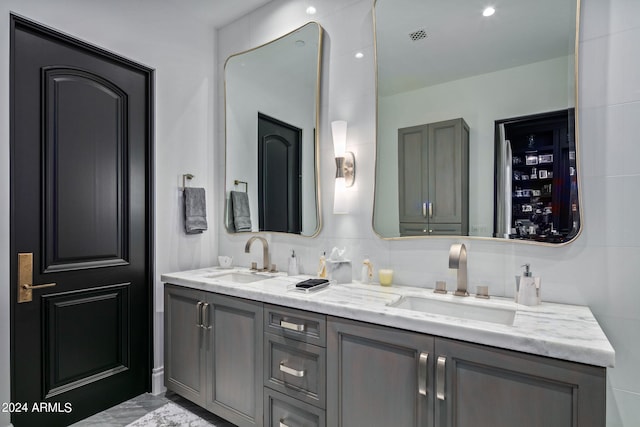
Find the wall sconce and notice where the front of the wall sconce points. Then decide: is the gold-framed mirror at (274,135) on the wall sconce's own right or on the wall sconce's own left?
on the wall sconce's own right

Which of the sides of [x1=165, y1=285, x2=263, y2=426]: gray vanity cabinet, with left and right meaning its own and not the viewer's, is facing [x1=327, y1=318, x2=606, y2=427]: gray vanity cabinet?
left

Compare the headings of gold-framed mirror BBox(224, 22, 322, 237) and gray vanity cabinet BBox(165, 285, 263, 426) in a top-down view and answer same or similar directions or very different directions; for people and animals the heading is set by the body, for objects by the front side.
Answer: same or similar directions

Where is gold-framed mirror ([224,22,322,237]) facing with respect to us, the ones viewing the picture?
facing the viewer and to the left of the viewer

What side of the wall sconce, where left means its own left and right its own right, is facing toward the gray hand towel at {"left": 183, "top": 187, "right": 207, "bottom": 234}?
right

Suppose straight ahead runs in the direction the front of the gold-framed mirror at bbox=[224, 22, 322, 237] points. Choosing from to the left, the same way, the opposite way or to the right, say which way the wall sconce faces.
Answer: the same way

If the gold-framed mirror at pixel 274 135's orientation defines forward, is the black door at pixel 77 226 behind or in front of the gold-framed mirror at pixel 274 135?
in front

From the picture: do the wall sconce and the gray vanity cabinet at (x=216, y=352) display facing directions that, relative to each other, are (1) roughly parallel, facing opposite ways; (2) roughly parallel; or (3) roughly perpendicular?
roughly parallel

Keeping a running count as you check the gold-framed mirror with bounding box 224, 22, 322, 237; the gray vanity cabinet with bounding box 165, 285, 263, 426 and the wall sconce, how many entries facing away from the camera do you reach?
0

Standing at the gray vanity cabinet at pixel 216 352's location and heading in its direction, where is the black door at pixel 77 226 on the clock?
The black door is roughly at 2 o'clock from the gray vanity cabinet.
